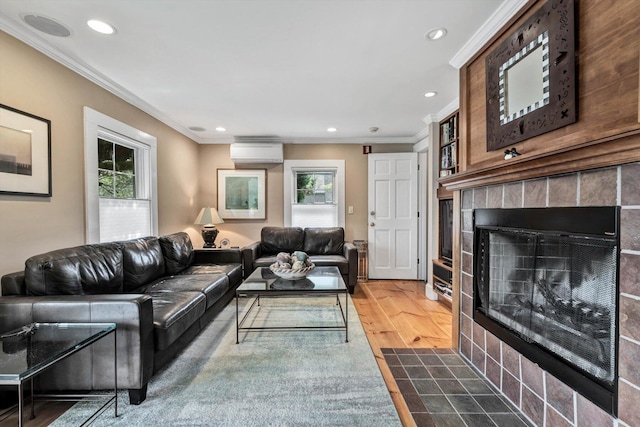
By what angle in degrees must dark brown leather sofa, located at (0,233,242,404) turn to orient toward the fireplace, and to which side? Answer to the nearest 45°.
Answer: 0° — it already faces it

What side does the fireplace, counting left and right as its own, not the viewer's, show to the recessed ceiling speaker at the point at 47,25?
front

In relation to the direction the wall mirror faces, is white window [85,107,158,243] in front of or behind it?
in front

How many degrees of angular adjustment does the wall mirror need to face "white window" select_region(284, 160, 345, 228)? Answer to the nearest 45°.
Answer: approximately 90° to its right

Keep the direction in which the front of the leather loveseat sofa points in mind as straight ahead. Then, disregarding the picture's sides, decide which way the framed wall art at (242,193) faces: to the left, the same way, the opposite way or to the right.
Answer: the same way

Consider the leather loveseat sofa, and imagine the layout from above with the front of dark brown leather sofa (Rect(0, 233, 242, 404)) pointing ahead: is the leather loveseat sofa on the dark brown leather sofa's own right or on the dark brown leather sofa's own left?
on the dark brown leather sofa's own left

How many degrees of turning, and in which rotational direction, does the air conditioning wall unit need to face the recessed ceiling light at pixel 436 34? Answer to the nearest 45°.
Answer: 0° — it already faces it

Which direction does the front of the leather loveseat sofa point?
toward the camera

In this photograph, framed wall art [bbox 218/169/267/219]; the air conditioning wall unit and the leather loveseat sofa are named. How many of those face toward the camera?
3

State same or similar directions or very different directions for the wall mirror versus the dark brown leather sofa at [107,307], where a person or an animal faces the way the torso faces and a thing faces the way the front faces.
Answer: very different directions

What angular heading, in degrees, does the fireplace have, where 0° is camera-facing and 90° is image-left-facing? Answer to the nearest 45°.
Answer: approximately 45°

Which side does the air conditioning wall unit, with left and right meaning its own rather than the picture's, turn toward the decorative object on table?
front

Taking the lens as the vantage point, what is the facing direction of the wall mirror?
facing the viewer and to the left of the viewer

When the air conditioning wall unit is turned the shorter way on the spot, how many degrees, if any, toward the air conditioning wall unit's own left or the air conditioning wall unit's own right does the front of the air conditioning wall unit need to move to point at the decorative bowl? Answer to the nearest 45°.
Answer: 0° — it already faces it

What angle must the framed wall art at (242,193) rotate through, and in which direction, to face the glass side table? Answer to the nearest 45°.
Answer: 0° — it already faces it

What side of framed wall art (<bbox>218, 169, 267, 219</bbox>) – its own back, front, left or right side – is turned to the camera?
front

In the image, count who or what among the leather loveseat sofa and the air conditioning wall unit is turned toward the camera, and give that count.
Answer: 2

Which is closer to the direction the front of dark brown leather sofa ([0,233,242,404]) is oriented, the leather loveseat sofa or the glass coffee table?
the glass coffee table

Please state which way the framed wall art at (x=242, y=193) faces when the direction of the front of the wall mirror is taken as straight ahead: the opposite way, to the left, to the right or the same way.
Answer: to the left

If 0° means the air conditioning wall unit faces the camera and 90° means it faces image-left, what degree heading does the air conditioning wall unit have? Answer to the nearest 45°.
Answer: approximately 0°
